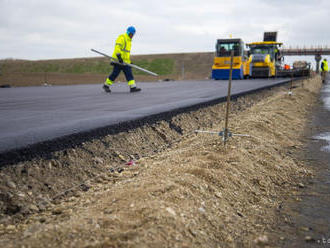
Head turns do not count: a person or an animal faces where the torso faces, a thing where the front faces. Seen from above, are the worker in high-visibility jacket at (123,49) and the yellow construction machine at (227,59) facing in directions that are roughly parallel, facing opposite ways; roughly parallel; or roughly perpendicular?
roughly perpendicular

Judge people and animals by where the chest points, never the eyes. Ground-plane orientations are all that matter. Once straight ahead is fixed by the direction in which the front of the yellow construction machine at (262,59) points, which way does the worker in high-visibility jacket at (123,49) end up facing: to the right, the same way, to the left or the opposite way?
to the left
